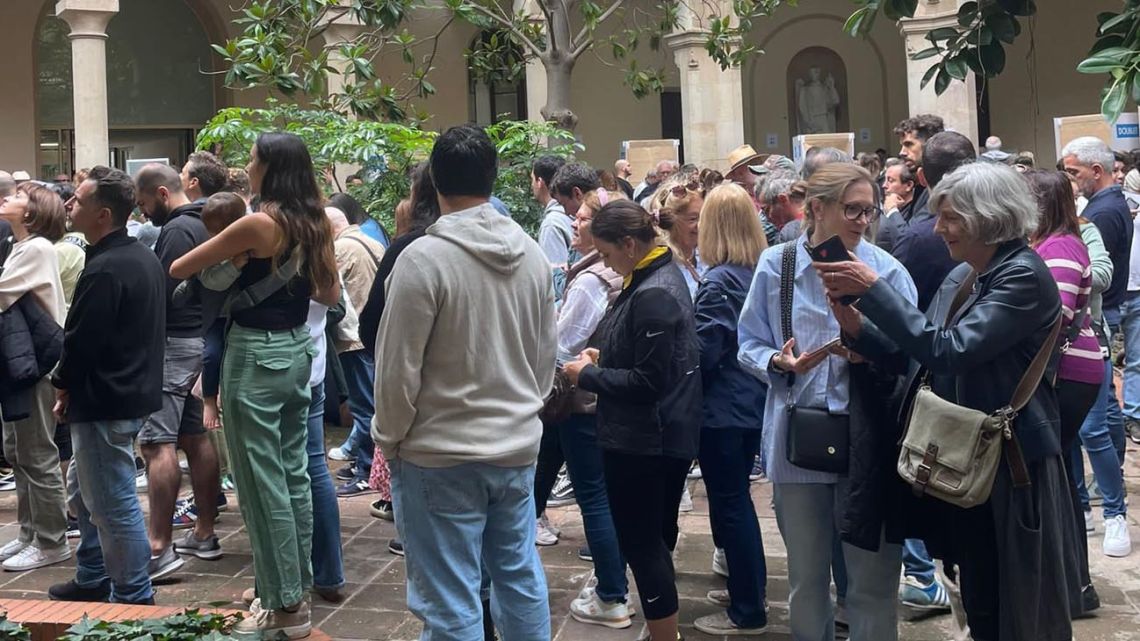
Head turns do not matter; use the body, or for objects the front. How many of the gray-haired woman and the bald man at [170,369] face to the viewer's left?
2

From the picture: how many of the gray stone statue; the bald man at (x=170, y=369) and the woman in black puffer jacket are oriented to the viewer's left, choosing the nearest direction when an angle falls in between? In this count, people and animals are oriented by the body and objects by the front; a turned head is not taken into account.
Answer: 2

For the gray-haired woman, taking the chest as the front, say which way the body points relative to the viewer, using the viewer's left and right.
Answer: facing to the left of the viewer

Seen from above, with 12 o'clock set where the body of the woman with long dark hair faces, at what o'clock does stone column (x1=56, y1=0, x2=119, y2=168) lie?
The stone column is roughly at 1 o'clock from the woman with long dark hair.

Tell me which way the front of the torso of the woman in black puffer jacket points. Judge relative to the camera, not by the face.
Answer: to the viewer's left

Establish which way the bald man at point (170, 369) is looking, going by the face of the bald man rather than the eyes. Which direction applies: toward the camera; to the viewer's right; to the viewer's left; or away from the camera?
to the viewer's left

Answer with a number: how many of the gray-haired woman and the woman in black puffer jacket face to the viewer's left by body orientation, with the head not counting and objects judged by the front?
2

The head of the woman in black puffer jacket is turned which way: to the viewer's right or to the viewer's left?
to the viewer's left

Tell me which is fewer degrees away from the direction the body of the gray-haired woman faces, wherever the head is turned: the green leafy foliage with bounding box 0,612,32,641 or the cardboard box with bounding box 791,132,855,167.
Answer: the green leafy foliage

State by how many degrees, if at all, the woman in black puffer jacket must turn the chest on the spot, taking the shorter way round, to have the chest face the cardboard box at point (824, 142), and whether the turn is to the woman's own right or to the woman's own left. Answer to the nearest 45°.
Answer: approximately 90° to the woman's own right

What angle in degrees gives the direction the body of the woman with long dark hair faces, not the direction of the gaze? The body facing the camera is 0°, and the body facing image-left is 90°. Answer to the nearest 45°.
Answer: approximately 135°

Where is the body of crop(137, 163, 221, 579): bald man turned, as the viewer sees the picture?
to the viewer's left

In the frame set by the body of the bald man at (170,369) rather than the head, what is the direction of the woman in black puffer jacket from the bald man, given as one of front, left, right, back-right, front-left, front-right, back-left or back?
back-left

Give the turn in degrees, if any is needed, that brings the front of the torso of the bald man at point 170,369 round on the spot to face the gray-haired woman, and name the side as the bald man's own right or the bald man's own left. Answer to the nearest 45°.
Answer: approximately 135° to the bald man's own left

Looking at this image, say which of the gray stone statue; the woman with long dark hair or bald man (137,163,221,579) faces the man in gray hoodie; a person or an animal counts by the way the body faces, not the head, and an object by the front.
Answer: the gray stone statue
